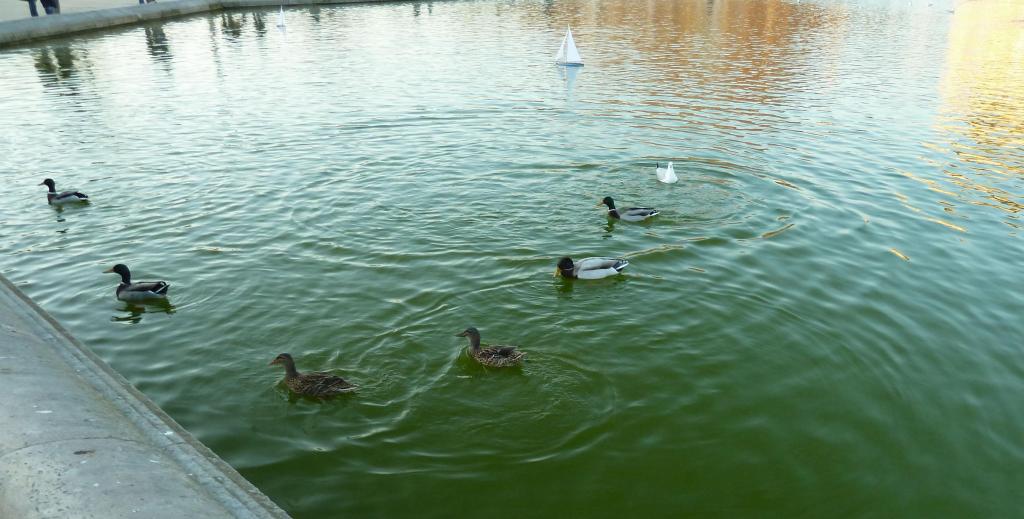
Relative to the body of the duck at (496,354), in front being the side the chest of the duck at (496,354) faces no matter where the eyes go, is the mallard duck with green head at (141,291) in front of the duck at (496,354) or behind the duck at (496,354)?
in front

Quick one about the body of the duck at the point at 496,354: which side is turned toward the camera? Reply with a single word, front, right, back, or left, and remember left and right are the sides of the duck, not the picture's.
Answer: left

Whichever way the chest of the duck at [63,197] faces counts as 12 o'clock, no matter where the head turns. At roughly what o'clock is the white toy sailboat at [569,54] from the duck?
The white toy sailboat is roughly at 5 o'clock from the duck.

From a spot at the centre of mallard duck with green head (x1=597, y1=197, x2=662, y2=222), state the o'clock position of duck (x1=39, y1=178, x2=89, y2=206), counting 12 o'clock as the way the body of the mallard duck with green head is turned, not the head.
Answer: The duck is roughly at 12 o'clock from the mallard duck with green head.

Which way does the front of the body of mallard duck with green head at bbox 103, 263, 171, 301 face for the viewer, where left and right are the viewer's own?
facing to the left of the viewer

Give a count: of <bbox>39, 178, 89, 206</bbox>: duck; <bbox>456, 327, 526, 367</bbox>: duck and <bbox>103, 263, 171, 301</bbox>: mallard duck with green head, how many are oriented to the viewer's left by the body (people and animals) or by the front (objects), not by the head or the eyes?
3

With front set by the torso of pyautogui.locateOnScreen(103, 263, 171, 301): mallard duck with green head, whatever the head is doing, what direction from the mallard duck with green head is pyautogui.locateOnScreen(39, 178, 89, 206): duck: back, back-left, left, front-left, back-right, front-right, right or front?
right

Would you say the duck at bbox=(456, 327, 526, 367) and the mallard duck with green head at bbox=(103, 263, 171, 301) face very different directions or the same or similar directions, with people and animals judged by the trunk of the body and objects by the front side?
same or similar directions

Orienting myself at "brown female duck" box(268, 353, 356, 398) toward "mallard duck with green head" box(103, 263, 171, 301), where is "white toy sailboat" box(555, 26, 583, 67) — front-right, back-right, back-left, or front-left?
front-right

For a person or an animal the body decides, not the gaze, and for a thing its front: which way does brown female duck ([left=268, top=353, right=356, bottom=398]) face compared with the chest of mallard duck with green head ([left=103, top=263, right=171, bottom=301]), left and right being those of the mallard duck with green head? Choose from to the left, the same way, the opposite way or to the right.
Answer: the same way

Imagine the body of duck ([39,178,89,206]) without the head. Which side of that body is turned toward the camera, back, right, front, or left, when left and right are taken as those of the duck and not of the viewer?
left

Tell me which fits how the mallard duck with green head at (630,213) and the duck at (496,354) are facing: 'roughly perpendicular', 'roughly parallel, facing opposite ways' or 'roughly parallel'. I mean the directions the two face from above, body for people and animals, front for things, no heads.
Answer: roughly parallel

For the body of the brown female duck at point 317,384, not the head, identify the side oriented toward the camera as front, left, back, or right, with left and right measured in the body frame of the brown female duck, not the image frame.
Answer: left

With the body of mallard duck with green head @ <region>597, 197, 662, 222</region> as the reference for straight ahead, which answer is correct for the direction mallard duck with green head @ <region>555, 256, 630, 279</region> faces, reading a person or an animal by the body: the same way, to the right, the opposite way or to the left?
the same way

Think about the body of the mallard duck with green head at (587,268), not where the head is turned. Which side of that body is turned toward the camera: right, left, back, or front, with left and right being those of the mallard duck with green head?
left

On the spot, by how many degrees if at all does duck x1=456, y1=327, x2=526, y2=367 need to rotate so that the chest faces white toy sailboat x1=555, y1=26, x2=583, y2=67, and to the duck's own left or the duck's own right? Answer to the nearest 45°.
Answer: approximately 90° to the duck's own right

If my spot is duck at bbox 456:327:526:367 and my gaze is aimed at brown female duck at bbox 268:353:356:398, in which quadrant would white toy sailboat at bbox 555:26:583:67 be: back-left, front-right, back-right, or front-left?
back-right

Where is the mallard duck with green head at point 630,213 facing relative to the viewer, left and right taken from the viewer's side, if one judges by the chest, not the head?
facing to the left of the viewer

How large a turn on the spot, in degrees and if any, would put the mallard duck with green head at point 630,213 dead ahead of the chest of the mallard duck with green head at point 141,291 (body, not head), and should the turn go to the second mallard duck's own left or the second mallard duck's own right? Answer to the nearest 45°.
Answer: approximately 180°

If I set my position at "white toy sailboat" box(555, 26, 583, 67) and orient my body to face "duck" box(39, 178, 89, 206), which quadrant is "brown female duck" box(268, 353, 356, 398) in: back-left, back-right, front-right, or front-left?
front-left

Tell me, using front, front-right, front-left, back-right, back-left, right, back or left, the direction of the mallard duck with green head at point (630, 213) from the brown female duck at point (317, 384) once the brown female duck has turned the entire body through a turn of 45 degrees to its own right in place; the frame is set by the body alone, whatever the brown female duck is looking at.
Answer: right

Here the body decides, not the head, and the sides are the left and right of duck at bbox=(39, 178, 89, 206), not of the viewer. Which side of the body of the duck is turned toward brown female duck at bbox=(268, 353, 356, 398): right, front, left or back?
left
